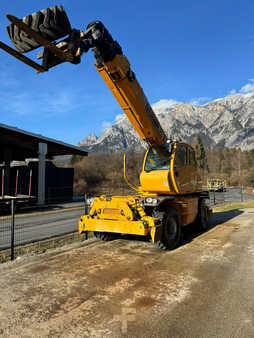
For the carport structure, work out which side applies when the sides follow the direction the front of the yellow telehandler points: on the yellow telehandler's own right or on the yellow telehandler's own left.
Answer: on the yellow telehandler's own right

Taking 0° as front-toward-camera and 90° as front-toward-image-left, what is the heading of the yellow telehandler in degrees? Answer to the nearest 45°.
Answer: approximately 45°
